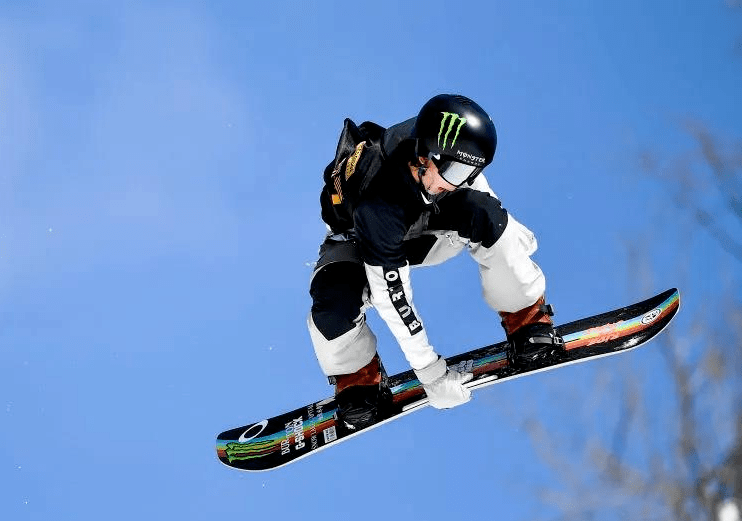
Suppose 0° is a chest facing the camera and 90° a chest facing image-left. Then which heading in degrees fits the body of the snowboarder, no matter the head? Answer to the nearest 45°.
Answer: approximately 315°
